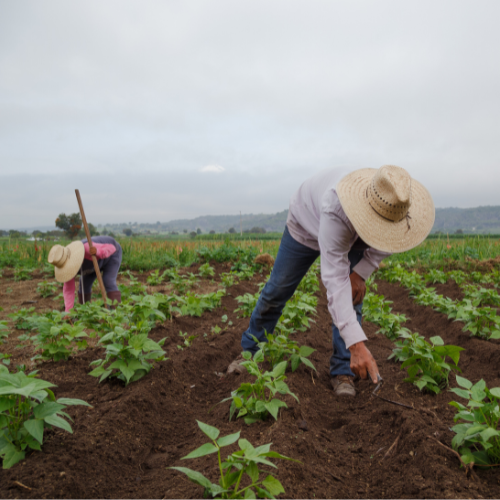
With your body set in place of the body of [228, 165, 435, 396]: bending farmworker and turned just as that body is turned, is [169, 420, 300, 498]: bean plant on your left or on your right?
on your right

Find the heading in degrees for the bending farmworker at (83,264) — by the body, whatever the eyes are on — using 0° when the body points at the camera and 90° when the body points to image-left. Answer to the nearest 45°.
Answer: approximately 45°

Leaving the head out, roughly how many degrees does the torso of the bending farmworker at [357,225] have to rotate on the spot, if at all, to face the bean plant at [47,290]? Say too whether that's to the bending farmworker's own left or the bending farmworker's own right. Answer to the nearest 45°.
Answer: approximately 180°

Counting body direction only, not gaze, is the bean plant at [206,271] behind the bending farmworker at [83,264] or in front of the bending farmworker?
behind

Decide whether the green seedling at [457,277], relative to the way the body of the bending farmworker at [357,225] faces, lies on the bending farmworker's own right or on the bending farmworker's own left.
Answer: on the bending farmworker's own left

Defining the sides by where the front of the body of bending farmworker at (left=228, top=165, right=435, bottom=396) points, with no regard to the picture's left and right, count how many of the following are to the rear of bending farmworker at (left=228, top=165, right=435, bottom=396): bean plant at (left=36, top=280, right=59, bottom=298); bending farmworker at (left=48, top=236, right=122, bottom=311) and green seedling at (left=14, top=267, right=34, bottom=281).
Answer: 3

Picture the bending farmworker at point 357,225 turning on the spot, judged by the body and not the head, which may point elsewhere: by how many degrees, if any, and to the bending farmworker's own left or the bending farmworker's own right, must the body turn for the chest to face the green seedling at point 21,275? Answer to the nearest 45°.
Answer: approximately 180°

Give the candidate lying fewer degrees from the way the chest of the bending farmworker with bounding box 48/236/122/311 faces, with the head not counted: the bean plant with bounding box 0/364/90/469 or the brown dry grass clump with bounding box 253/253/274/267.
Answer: the bean plant

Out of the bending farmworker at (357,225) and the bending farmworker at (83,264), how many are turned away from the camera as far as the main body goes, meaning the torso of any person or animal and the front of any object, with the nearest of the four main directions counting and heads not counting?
0

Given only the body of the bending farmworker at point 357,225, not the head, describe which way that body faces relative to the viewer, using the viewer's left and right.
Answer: facing the viewer and to the right of the viewer
